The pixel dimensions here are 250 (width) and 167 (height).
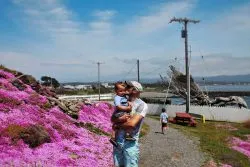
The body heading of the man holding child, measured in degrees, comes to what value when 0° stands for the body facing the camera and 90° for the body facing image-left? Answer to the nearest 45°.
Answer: approximately 45°

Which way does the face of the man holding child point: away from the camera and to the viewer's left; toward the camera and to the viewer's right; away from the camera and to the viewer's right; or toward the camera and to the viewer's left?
toward the camera and to the viewer's left
